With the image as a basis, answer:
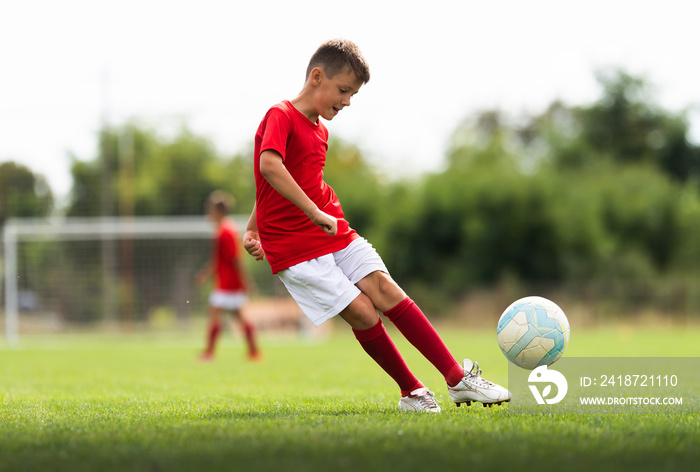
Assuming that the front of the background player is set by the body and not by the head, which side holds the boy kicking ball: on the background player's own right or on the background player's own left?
on the background player's own left

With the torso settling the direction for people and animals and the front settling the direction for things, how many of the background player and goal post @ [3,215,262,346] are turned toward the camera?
1

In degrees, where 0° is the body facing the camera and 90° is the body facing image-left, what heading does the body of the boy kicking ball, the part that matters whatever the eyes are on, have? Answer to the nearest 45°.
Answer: approximately 315°

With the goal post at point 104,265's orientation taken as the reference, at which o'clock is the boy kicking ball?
The boy kicking ball is roughly at 12 o'clock from the goal post.

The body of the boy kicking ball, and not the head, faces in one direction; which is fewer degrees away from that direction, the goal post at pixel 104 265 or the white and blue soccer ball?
the white and blue soccer ball

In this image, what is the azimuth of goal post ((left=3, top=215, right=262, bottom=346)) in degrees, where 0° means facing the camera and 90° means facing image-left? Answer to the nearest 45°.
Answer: approximately 0°
